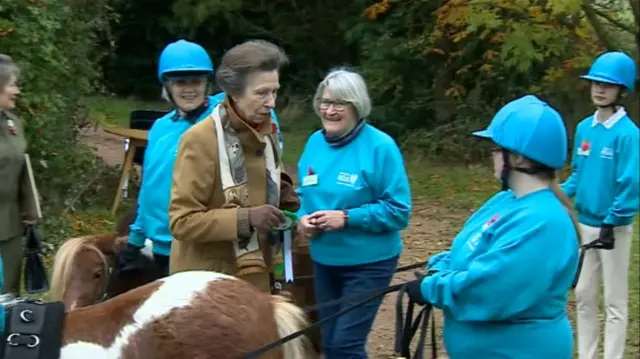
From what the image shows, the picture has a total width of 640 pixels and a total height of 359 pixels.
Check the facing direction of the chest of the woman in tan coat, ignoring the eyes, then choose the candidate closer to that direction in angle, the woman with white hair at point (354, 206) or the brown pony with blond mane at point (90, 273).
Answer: the woman with white hair

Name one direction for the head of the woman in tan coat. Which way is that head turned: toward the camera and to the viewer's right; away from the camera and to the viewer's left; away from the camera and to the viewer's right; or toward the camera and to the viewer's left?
toward the camera and to the viewer's right

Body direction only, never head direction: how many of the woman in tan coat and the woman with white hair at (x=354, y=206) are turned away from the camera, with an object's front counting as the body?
0

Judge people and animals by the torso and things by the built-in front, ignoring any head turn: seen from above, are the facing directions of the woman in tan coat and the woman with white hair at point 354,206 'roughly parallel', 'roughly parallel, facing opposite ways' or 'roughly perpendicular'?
roughly perpendicular

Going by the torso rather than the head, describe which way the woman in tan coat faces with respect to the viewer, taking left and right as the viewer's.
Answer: facing the viewer and to the right of the viewer

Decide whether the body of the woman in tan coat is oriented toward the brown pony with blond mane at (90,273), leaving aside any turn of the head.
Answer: no

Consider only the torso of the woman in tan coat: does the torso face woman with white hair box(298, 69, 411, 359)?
no

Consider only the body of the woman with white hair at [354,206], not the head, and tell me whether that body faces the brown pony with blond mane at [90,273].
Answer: no

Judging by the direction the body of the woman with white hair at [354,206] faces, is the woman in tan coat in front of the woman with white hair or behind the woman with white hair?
in front

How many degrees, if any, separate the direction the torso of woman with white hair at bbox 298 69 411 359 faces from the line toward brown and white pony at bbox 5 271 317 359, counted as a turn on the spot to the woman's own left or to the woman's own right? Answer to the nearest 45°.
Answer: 0° — they already face it

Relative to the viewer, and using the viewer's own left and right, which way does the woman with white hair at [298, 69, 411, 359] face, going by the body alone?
facing the viewer and to the left of the viewer

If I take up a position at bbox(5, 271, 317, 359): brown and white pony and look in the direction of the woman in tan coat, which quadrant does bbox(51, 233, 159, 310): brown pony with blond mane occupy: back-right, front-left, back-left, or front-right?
front-left
